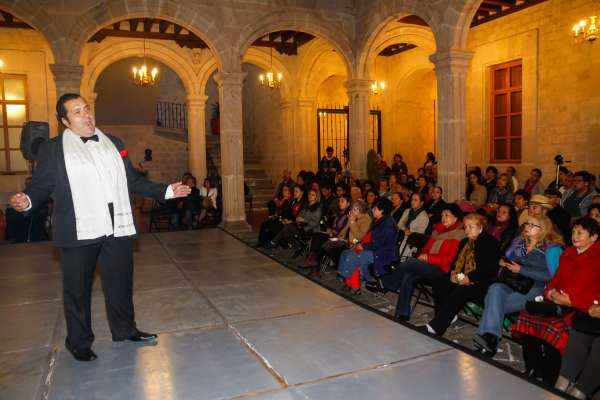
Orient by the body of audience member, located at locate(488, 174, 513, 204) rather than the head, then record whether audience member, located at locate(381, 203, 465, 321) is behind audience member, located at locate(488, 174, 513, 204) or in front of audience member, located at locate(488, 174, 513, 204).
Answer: in front

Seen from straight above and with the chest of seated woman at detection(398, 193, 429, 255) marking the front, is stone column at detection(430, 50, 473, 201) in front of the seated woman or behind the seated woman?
behind

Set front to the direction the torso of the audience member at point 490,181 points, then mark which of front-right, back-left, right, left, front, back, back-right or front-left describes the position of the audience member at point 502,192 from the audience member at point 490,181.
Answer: front-left

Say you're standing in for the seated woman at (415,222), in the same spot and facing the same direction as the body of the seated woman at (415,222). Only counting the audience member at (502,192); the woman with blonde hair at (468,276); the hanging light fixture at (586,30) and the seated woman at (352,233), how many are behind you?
2

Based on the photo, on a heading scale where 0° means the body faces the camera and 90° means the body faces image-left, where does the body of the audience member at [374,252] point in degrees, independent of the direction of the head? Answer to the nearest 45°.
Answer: approximately 90°

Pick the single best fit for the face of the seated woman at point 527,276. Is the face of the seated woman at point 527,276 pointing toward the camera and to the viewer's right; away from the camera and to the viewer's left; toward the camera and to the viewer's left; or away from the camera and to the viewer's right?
toward the camera and to the viewer's left

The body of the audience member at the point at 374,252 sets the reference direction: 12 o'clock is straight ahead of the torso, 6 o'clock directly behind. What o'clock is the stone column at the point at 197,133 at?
The stone column is roughly at 2 o'clock from the audience member.

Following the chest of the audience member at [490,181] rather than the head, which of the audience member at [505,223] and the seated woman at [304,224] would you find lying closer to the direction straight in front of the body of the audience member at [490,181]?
the seated woman

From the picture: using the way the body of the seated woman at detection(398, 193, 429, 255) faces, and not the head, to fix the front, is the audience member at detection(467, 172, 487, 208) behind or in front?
behind

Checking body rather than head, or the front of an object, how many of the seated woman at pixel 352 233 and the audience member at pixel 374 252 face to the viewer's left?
2

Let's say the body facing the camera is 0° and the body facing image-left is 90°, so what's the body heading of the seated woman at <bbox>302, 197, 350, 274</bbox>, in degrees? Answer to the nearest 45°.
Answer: approximately 45°

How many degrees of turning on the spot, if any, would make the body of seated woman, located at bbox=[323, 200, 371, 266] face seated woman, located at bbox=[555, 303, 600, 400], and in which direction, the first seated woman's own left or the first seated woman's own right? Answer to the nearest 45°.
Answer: approximately 135° to the first seated woman's own left

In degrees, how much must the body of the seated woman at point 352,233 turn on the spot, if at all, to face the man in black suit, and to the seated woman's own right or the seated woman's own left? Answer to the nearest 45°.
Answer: approximately 45° to the seated woman's own left

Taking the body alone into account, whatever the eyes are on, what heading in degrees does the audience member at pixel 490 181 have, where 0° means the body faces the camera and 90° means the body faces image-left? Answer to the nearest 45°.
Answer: approximately 45°

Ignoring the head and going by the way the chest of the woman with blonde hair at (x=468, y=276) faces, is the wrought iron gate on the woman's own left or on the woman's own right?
on the woman's own right
